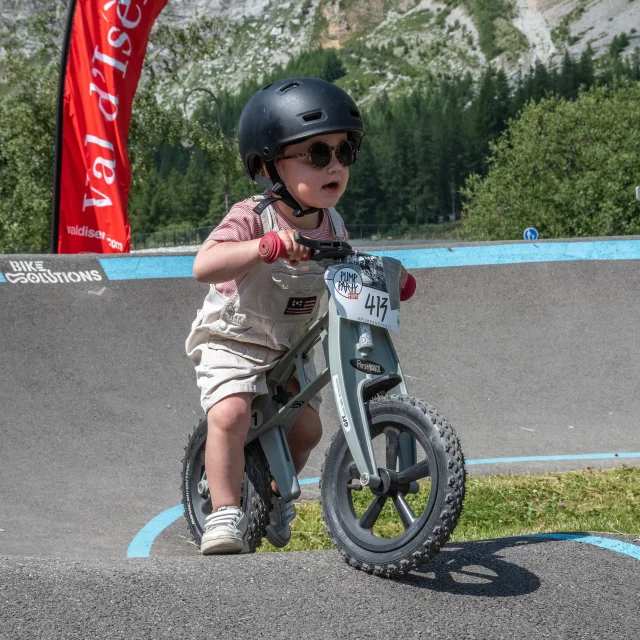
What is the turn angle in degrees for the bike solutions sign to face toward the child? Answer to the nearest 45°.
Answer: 0° — it already faces them

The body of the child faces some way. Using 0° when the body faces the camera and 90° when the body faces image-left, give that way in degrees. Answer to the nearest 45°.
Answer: approximately 315°

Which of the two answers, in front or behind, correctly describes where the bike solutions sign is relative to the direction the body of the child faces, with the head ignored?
behind

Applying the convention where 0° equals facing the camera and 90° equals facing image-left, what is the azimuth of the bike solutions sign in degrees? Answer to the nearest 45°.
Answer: approximately 0°

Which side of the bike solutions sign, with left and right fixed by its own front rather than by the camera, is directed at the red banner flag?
back
